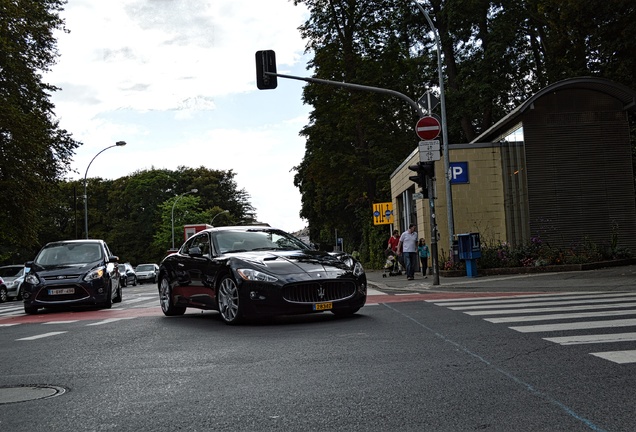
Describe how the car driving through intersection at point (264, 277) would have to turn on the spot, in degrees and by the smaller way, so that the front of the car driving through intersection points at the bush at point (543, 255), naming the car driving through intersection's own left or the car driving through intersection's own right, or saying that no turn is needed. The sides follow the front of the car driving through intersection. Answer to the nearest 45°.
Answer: approximately 90° to the car driving through intersection's own left

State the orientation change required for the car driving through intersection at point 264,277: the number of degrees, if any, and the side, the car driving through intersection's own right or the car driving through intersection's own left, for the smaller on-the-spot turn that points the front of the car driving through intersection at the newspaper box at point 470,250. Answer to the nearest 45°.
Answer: approximately 90° to the car driving through intersection's own left

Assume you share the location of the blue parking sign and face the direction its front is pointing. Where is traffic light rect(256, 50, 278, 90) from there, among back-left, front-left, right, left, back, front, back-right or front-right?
front-right
